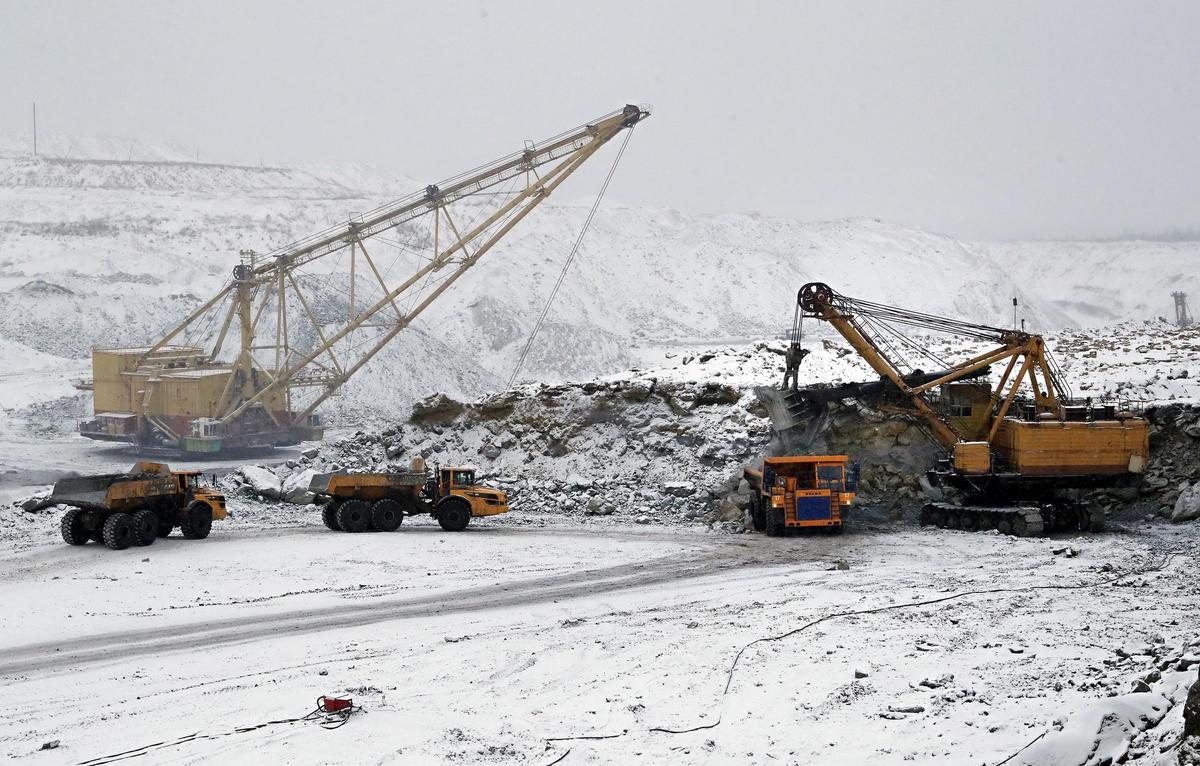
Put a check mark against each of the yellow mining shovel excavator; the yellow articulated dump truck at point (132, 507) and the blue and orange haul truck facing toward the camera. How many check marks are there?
1

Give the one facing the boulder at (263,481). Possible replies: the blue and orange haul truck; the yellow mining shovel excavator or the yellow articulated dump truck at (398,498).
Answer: the yellow mining shovel excavator

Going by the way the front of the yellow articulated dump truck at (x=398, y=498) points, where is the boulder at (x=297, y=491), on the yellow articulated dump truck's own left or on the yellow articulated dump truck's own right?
on the yellow articulated dump truck's own left

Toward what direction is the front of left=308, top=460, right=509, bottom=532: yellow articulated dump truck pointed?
to the viewer's right

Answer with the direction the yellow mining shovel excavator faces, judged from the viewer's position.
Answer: facing to the left of the viewer

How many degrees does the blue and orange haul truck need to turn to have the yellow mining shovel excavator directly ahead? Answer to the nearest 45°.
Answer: approximately 90° to its left

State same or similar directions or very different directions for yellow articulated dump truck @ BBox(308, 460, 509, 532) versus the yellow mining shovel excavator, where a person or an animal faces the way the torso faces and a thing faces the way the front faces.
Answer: very different directions

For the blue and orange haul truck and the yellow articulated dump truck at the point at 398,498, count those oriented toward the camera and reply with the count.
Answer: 1

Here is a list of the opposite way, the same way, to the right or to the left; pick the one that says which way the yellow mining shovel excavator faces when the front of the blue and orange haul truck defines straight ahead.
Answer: to the right

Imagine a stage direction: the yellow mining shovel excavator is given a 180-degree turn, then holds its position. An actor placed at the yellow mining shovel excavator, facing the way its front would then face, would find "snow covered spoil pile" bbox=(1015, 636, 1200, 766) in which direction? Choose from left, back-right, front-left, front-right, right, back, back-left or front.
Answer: right

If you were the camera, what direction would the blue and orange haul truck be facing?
facing the viewer

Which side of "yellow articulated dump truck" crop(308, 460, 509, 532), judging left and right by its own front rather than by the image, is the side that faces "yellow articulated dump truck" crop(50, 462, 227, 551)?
back

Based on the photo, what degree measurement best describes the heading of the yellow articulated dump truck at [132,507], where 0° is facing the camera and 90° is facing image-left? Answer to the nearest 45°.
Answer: approximately 225°

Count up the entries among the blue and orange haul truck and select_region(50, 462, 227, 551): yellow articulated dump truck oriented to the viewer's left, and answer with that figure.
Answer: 0

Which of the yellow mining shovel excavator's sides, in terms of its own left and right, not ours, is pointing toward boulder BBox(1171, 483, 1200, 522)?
back

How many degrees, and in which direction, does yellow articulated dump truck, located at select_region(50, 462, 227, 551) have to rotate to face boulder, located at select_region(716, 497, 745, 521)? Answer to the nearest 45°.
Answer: approximately 45° to its right
